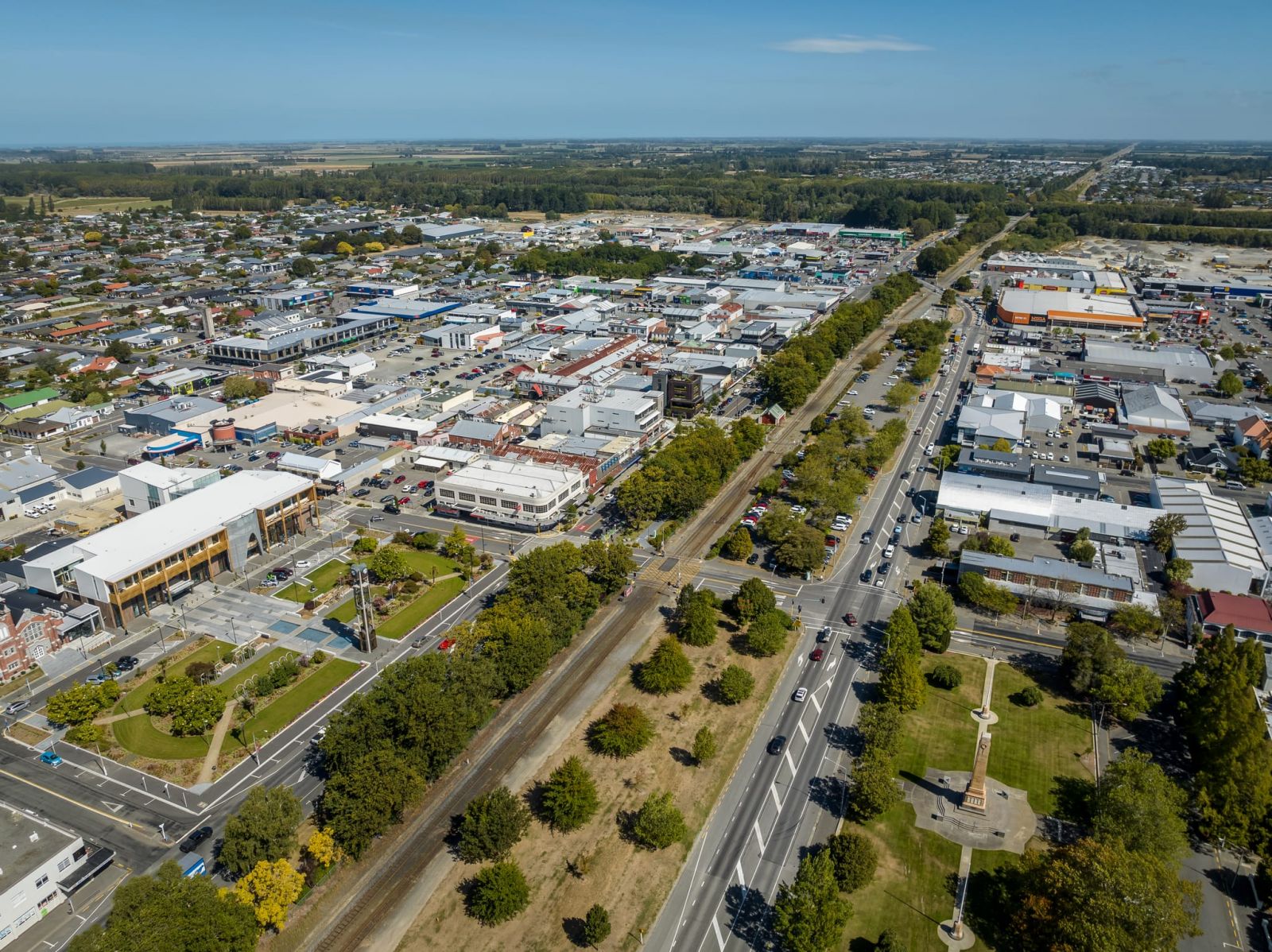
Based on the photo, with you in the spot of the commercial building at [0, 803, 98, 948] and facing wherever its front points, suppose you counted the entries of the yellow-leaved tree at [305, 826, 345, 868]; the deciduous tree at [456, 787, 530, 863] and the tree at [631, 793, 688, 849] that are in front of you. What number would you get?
3

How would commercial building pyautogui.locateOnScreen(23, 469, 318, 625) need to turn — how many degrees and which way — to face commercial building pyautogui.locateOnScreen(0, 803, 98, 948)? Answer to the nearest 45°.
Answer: approximately 45° to its right

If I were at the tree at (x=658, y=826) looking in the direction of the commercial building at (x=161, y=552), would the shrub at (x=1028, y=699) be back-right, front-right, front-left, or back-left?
back-right

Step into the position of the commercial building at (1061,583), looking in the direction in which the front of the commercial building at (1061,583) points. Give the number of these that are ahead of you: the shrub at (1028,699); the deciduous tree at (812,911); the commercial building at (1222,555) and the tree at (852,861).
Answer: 3

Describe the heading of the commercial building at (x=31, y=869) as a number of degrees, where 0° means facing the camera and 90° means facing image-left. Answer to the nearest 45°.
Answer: approximately 315°

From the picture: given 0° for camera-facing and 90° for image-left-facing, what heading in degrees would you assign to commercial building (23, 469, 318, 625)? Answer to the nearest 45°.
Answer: approximately 315°

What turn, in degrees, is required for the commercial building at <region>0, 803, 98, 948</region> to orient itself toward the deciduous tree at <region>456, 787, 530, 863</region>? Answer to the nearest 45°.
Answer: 0° — it already faces it

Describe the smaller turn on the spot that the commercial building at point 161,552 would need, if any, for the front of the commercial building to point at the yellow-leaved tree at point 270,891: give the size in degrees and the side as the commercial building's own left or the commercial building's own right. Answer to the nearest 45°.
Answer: approximately 45° to the commercial building's own right

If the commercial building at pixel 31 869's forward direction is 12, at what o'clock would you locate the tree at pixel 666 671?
The tree is roughly at 11 o'clock from the commercial building.

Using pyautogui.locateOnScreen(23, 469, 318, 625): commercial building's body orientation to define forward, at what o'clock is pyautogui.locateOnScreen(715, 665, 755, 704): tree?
The tree is roughly at 12 o'clock from the commercial building.

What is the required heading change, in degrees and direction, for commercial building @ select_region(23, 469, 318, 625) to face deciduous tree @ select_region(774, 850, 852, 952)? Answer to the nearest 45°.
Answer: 0° — it already faces it

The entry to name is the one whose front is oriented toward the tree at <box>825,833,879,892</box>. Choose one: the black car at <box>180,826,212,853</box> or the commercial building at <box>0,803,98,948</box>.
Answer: the commercial building
